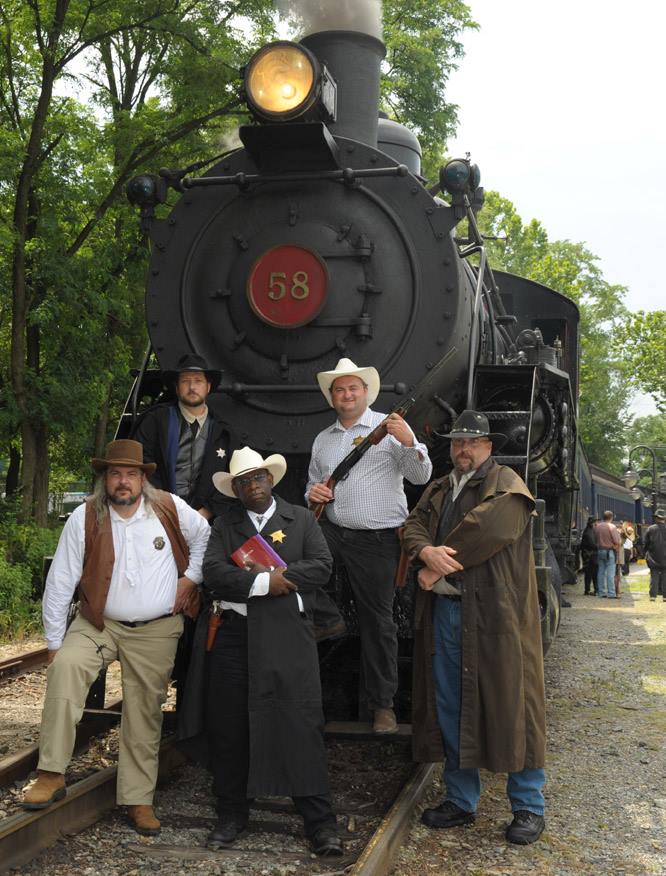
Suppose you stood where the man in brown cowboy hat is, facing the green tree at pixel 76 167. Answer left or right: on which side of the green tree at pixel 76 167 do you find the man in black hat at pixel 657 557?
right

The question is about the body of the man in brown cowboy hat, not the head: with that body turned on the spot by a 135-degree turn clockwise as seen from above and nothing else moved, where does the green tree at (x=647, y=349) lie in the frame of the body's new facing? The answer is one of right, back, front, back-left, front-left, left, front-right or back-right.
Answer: right

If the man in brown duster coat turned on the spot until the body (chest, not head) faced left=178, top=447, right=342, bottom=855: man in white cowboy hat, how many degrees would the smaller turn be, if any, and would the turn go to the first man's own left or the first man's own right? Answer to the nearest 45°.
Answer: approximately 45° to the first man's own right

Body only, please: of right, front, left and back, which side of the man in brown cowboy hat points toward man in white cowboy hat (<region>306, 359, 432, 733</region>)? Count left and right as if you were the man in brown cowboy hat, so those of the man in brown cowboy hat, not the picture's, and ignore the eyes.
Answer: left

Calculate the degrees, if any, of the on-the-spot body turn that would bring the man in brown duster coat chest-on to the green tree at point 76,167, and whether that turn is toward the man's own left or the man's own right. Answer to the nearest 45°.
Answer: approximately 90° to the man's own right

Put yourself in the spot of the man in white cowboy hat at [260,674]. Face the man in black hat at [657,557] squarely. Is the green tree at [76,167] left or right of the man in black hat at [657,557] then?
left

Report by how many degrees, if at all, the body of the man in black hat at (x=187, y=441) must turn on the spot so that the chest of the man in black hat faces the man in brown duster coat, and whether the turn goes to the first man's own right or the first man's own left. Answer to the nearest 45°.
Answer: approximately 45° to the first man's own left

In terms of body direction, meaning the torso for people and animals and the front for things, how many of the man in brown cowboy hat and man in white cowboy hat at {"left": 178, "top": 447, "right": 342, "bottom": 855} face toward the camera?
2

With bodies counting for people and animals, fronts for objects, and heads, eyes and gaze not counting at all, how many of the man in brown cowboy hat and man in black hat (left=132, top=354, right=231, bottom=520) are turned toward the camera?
2

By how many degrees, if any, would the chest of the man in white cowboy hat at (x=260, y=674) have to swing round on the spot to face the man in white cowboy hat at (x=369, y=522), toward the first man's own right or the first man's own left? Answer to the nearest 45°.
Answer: approximately 135° to the first man's own left
